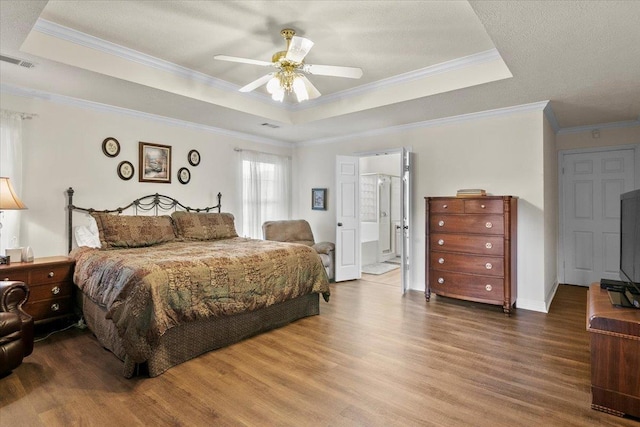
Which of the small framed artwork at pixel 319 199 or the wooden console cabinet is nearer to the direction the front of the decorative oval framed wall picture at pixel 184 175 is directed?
the wooden console cabinet

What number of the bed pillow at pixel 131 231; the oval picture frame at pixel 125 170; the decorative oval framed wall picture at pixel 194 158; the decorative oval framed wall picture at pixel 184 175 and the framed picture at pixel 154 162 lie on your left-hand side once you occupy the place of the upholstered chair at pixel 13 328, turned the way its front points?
5

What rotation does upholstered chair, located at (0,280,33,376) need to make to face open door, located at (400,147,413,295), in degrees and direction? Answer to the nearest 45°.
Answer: approximately 45° to its left

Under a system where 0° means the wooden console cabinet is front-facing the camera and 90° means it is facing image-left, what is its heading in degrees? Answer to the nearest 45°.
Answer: approximately 90°

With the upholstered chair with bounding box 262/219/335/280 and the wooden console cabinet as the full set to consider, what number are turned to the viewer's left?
1

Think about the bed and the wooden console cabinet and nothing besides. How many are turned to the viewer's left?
1

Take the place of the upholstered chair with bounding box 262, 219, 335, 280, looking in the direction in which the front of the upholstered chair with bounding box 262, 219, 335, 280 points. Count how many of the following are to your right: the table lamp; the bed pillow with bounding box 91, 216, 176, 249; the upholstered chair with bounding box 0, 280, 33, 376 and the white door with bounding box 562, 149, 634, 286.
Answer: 3

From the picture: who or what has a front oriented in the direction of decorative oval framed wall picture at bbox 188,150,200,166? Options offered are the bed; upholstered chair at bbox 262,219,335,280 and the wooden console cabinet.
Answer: the wooden console cabinet

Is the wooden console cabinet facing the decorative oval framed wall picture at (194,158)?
yes

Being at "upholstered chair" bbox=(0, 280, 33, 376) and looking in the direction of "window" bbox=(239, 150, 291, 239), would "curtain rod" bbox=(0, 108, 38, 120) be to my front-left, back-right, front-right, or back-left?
front-left

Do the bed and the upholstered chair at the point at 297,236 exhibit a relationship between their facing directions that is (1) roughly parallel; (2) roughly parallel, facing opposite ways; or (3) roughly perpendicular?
roughly parallel

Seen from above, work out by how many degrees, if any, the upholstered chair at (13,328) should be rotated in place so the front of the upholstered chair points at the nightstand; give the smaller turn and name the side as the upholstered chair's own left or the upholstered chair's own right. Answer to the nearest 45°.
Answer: approximately 135° to the upholstered chair's own left

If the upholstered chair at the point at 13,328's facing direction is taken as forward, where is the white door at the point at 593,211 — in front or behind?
in front

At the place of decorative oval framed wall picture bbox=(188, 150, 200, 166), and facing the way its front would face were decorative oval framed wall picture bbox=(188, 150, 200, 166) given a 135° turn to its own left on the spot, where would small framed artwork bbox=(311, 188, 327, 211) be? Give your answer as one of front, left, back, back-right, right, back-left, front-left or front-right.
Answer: right
